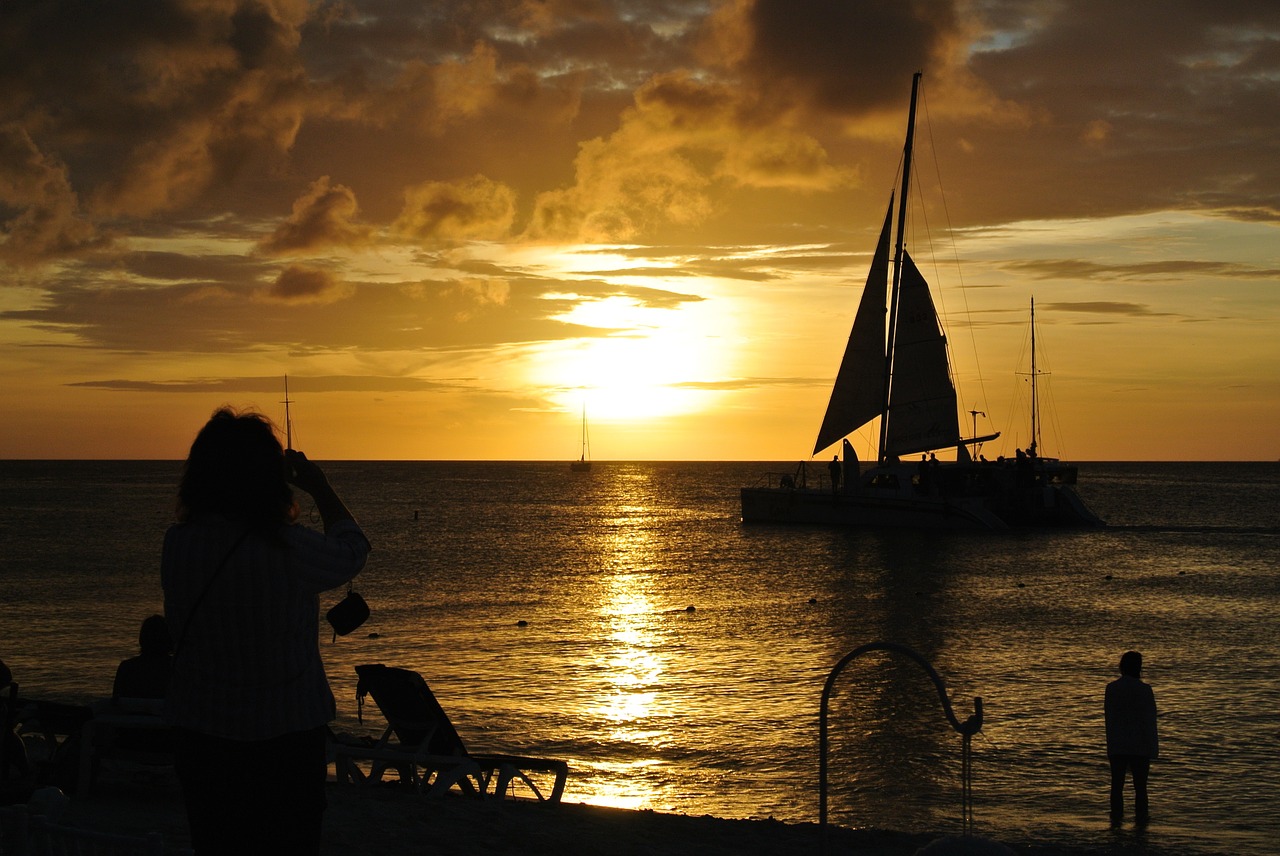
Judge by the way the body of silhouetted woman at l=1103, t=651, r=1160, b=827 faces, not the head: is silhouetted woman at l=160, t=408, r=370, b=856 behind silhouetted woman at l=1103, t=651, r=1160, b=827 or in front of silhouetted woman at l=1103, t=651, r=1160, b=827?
behind

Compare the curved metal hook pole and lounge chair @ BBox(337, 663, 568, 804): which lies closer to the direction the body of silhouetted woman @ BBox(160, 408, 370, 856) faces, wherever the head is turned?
the lounge chair

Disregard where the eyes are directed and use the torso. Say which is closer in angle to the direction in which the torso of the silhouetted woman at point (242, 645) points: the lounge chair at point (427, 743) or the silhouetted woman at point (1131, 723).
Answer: the lounge chair

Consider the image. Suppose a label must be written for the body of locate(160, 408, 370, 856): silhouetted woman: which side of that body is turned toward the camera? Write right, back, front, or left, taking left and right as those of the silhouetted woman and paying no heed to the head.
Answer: back

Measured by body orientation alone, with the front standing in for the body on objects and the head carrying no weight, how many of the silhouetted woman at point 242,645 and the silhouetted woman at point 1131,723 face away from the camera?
2

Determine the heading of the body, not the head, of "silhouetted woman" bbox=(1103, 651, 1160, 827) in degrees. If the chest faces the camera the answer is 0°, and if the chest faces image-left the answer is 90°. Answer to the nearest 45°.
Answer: approximately 180°

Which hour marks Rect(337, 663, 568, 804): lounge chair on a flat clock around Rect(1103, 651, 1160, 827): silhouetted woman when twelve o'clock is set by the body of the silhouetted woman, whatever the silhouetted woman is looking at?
The lounge chair is roughly at 8 o'clock from the silhouetted woman.

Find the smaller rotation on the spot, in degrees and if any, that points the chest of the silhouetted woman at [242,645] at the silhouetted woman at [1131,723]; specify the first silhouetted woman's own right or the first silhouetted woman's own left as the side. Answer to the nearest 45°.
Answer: approximately 45° to the first silhouetted woman's own right
